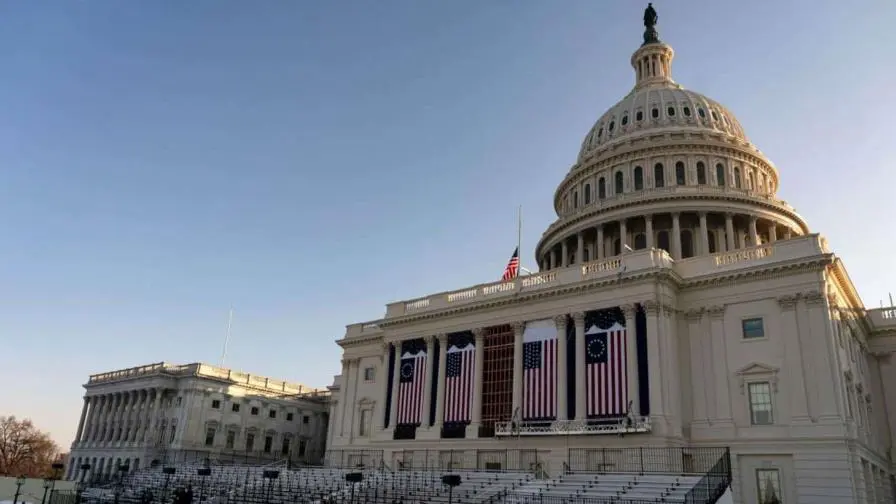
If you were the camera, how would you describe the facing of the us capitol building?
facing the viewer and to the left of the viewer
